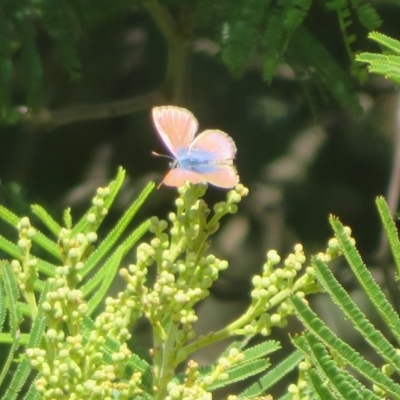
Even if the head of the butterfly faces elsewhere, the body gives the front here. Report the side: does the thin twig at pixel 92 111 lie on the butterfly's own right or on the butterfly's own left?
on the butterfly's own right

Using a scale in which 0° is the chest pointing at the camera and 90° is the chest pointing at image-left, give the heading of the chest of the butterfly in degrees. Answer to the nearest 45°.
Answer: approximately 90°
